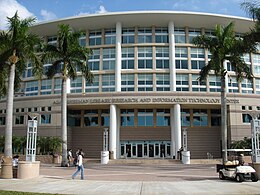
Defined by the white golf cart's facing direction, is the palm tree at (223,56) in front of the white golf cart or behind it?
behind

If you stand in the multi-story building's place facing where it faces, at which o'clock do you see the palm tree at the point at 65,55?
The palm tree is roughly at 1 o'clock from the multi-story building.

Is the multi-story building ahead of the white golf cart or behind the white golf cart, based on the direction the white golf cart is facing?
behind

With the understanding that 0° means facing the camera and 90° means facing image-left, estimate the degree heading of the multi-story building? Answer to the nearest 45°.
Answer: approximately 0°
